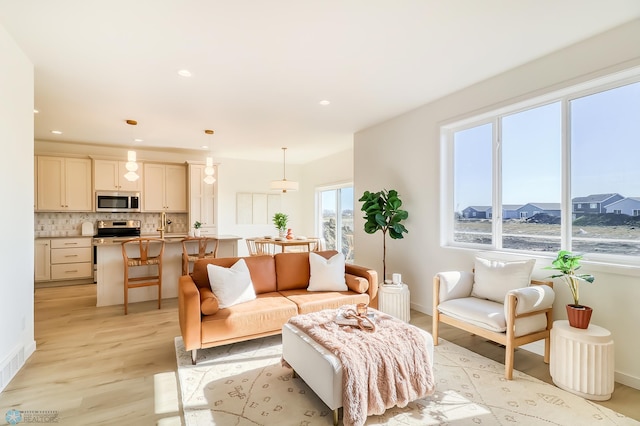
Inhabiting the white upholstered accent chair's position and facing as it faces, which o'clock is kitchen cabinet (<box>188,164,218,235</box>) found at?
The kitchen cabinet is roughly at 2 o'clock from the white upholstered accent chair.

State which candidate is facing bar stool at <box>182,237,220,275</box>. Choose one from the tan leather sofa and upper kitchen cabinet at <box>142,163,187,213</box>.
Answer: the upper kitchen cabinet

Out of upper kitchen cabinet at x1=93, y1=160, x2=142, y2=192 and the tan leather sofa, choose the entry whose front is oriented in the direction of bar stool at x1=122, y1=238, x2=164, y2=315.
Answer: the upper kitchen cabinet

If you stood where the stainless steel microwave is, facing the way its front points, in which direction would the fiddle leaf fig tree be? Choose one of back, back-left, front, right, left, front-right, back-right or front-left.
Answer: front-left

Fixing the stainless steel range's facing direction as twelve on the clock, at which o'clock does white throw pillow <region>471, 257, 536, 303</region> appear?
The white throw pillow is roughly at 11 o'clock from the stainless steel range.

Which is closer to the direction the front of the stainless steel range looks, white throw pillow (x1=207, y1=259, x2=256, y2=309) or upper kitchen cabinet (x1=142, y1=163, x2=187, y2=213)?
the white throw pillow

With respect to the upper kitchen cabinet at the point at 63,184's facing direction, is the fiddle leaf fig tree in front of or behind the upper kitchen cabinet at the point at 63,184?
in front

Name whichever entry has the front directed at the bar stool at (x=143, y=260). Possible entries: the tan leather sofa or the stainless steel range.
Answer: the stainless steel range

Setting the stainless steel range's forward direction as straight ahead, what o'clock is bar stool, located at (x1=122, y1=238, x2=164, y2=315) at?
The bar stool is roughly at 12 o'clock from the stainless steel range.

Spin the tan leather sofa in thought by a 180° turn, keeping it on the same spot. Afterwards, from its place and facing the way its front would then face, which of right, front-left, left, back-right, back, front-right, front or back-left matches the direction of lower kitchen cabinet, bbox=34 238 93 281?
front

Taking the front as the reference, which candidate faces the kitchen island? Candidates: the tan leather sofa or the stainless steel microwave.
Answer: the stainless steel microwave

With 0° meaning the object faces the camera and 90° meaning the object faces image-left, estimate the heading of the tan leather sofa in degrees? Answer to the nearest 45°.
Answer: approximately 315°

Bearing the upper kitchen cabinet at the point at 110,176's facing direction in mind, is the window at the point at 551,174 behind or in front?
in front
